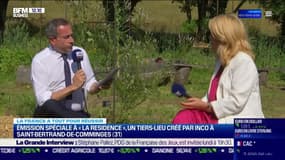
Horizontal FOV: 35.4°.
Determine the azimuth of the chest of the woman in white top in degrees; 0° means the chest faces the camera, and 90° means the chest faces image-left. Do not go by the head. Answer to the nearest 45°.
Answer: approximately 90°

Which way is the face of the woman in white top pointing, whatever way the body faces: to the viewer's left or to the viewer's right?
to the viewer's left
